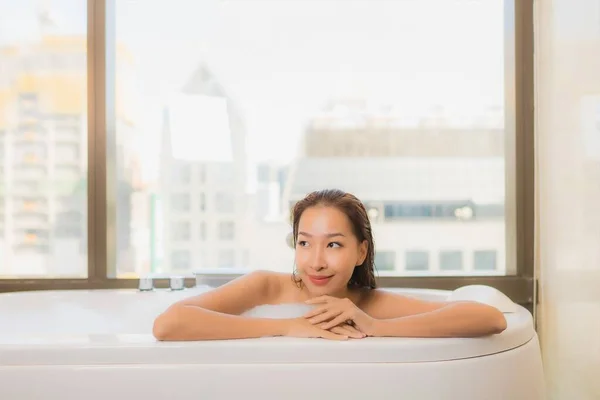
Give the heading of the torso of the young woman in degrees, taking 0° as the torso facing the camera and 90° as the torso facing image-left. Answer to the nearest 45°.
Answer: approximately 0°

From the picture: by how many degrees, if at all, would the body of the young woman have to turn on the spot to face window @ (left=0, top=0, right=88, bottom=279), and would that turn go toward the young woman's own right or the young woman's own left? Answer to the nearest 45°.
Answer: approximately 135° to the young woman's own right

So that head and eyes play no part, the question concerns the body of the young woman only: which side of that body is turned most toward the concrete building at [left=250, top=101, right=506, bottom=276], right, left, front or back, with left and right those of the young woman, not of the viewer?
back
